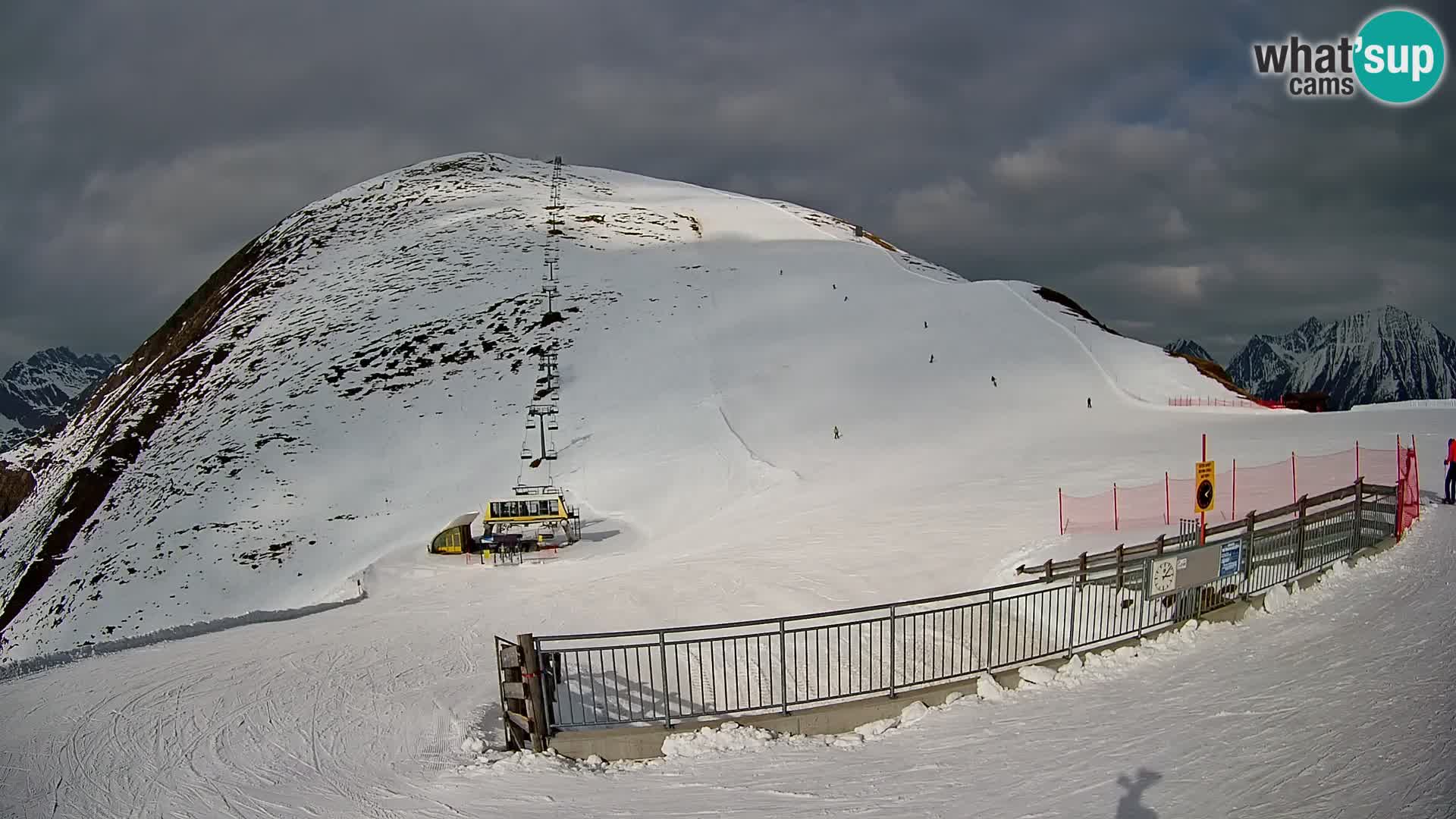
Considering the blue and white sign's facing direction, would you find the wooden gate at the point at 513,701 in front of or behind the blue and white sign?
in front

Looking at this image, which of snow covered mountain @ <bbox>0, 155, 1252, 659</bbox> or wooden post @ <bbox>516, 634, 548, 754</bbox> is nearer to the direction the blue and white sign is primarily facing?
the wooden post

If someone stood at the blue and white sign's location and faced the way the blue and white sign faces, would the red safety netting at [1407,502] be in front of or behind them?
behind

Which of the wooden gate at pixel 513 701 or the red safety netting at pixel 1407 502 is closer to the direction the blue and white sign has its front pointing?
the wooden gate

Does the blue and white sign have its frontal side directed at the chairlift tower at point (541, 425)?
no

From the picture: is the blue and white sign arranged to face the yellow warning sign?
no
